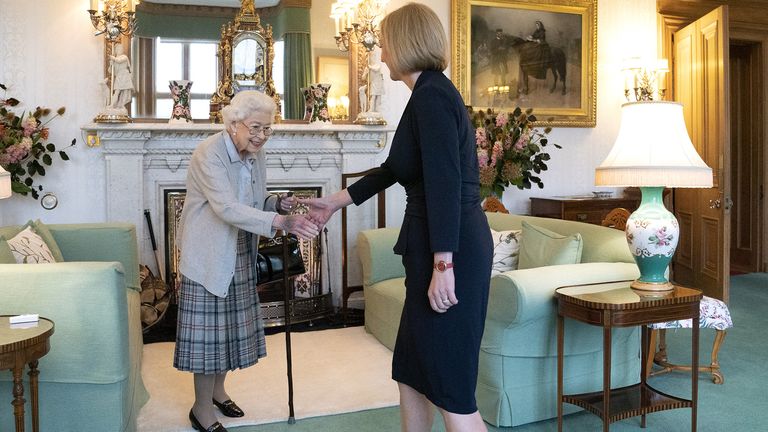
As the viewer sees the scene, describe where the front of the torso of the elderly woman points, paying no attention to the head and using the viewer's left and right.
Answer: facing the viewer and to the right of the viewer

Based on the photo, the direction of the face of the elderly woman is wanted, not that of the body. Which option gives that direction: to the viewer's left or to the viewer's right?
to the viewer's right

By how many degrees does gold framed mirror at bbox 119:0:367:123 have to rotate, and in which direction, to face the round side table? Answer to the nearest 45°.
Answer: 0° — it already faces it

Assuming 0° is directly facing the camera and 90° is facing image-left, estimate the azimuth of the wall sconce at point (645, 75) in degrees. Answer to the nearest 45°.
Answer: approximately 0°

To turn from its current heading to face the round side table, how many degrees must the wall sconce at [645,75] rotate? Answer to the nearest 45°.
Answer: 0° — it already faces it

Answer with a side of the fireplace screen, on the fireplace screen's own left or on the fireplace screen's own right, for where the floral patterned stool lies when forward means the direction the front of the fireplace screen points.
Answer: on the fireplace screen's own left

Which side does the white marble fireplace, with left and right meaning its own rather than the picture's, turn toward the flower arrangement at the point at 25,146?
right

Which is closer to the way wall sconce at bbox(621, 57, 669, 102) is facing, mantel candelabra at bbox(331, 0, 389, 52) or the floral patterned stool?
the floral patterned stool

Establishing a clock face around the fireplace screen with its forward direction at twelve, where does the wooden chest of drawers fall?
The wooden chest of drawers is roughly at 9 o'clock from the fireplace screen.

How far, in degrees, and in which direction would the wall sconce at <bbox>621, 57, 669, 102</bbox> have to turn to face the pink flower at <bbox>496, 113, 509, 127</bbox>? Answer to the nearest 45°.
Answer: approximately 45° to its right

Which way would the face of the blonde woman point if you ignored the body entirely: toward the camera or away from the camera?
away from the camera

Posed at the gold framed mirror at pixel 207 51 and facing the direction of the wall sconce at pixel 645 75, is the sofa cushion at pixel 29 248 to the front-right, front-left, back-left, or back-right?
back-right

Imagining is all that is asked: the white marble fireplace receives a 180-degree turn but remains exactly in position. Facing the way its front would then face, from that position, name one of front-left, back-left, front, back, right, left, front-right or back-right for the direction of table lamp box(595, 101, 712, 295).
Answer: back-right

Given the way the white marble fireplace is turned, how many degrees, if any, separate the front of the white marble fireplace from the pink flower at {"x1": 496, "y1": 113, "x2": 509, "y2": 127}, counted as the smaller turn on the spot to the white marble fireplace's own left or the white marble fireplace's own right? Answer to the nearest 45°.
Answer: approximately 90° to the white marble fireplace's own left

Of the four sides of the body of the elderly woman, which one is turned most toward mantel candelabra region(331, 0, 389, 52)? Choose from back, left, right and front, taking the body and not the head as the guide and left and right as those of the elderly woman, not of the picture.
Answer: left

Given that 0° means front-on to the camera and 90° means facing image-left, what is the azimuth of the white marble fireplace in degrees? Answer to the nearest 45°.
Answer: approximately 0°

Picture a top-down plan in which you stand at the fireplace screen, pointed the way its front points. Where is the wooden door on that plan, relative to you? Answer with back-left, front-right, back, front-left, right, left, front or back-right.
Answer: left
